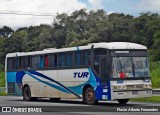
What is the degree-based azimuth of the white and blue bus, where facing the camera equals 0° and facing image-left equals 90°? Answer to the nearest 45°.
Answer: approximately 315°
